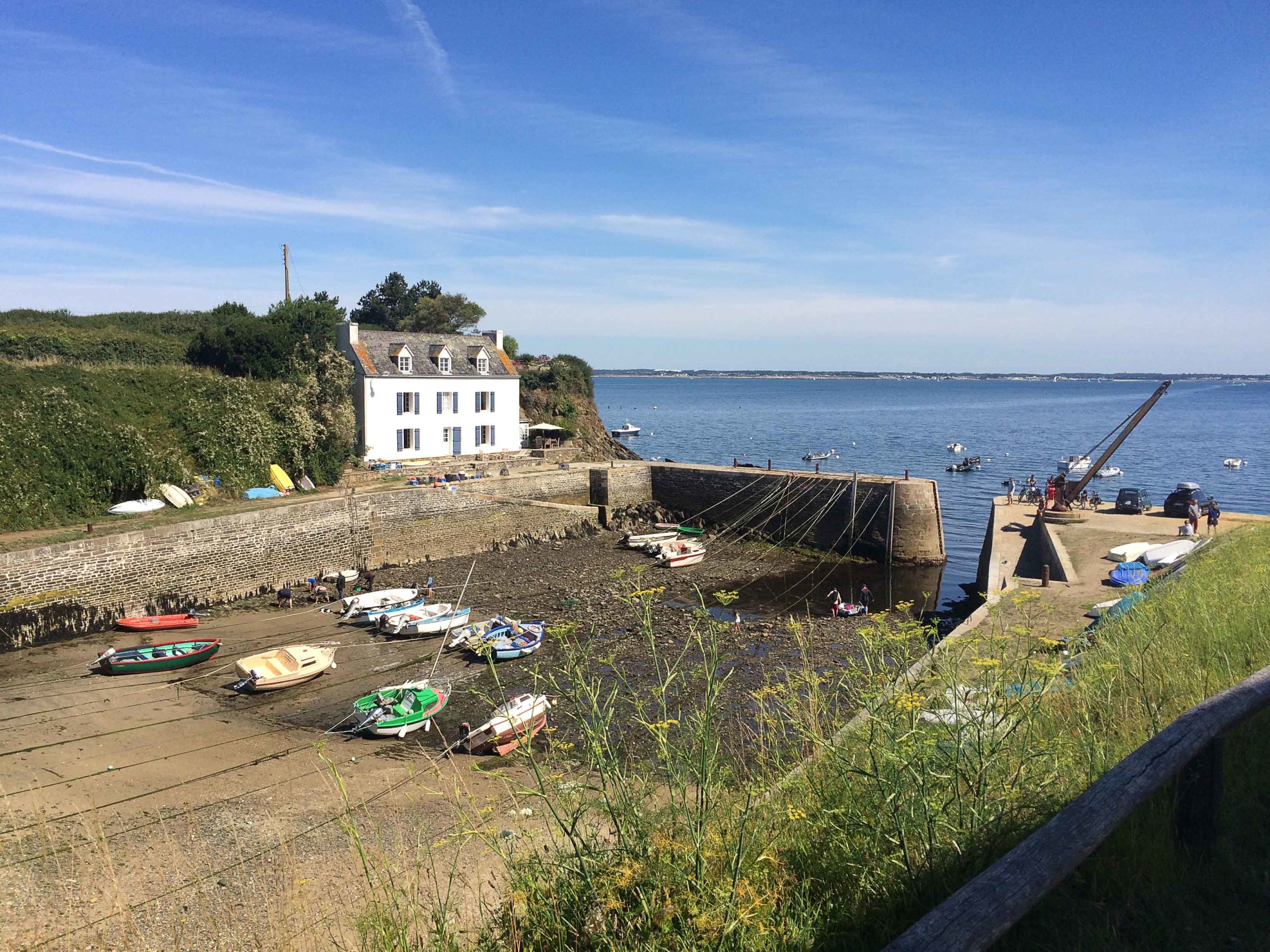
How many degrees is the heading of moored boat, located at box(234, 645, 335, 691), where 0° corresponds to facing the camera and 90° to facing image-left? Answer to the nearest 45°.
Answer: approximately 225°

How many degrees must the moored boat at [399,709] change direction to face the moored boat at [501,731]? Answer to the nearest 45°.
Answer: approximately 90° to its right

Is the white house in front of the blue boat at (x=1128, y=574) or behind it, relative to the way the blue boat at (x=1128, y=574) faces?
in front

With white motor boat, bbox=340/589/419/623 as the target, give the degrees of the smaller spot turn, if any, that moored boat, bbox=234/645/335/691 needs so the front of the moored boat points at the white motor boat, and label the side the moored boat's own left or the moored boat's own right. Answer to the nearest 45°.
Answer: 0° — it already faces it

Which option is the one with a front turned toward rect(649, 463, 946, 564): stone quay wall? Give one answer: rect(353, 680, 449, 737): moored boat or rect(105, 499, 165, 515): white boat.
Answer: the moored boat

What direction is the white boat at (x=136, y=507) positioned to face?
to the viewer's left

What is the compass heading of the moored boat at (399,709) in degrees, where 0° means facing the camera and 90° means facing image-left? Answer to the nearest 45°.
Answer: approximately 225°

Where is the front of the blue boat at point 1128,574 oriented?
to the viewer's left

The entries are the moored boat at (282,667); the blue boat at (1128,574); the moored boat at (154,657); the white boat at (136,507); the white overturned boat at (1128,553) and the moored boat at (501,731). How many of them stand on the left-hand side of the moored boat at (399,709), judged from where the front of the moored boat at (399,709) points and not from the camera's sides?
3

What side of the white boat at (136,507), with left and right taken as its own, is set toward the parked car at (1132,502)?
back

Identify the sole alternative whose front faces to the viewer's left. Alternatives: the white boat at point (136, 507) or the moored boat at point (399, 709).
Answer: the white boat
